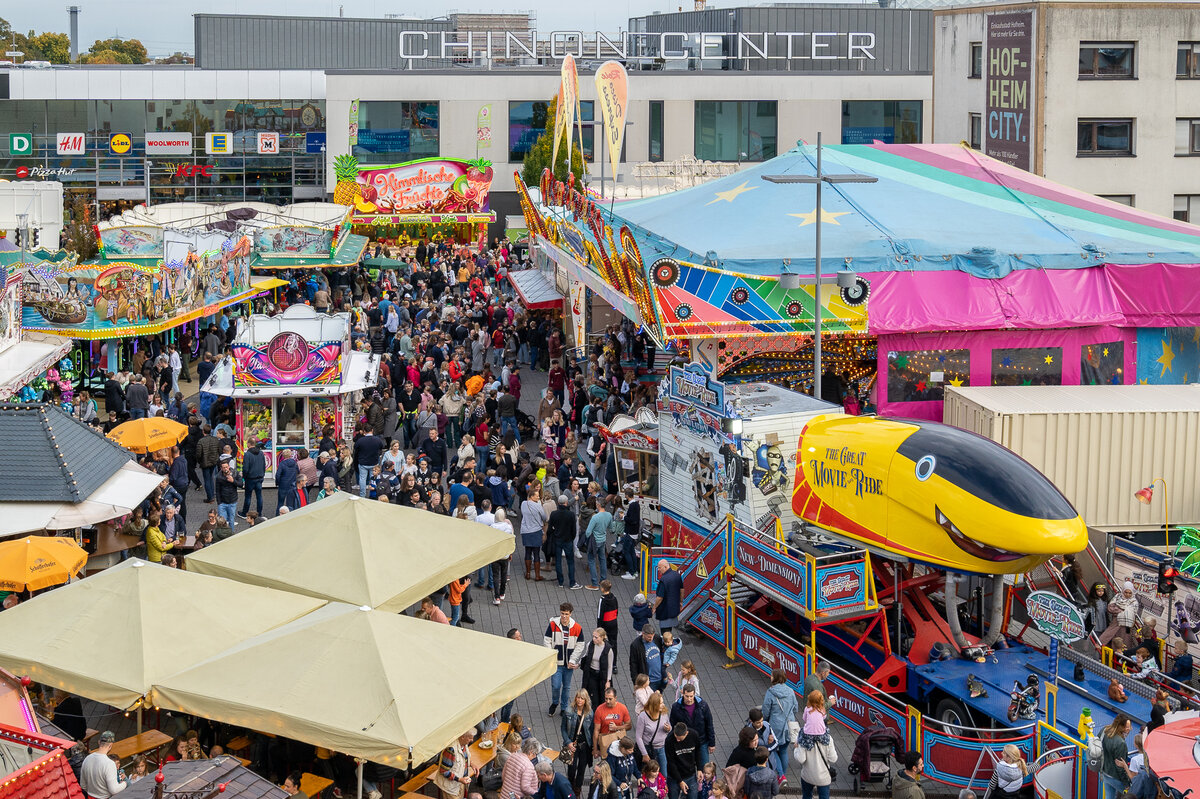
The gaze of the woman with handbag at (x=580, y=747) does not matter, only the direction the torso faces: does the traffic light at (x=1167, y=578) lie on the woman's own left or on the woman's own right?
on the woman's own left

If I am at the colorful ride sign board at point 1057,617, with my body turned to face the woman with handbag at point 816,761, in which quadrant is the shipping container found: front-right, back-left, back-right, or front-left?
back-right
